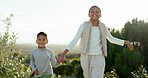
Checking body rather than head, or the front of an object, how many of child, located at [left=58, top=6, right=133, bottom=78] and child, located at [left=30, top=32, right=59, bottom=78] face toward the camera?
2

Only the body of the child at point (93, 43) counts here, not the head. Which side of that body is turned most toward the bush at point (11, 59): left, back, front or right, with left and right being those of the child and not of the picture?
right

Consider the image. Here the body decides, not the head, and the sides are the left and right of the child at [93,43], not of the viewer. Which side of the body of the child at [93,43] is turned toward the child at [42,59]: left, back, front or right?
right

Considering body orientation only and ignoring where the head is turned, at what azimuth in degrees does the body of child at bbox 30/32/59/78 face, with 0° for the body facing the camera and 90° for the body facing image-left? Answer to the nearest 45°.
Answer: approximately 0°

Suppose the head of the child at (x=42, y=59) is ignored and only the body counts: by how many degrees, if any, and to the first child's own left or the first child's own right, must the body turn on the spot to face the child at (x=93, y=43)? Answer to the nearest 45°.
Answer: approximately 90° to the first child's own left

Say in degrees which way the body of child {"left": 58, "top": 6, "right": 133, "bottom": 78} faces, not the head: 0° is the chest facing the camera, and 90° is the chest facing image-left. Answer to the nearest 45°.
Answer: approximately 0°
